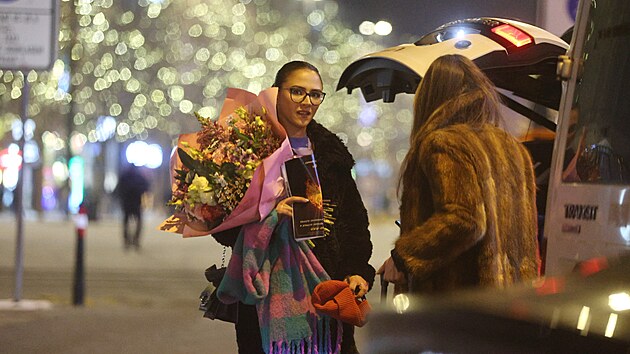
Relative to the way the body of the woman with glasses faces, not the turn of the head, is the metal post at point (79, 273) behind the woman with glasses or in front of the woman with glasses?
behind

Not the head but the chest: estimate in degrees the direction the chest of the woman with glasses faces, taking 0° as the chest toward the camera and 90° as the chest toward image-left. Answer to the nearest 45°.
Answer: approximately 0°

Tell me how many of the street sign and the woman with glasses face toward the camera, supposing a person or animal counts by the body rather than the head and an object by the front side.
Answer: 2

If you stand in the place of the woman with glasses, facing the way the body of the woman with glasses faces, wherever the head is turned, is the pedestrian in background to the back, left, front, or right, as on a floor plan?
back

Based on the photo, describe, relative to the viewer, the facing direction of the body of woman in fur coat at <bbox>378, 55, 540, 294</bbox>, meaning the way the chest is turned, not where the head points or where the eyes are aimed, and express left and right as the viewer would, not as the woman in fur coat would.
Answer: facing away from the viewer and to the left of the viewer

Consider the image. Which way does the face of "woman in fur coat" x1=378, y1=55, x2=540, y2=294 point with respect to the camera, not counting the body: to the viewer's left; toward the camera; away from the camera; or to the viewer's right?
away from the camera

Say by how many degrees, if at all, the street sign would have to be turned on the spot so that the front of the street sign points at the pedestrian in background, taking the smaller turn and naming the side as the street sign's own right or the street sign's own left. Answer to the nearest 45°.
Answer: approximately 180°

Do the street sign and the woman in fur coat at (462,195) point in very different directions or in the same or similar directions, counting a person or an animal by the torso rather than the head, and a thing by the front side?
very different directions
